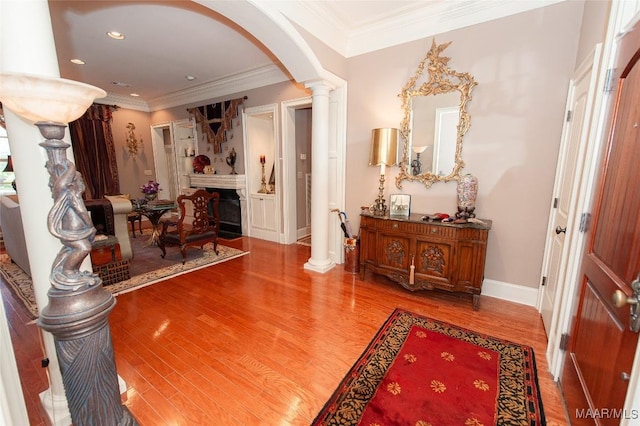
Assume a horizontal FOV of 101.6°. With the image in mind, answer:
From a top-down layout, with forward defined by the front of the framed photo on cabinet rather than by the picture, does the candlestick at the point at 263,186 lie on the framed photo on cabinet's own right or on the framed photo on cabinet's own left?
on the framed photo on cabinet's own right

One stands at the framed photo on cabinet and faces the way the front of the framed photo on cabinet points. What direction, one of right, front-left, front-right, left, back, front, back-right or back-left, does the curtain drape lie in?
right

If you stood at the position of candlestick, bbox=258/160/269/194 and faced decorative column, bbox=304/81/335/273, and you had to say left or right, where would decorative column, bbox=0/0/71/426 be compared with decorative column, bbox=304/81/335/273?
right

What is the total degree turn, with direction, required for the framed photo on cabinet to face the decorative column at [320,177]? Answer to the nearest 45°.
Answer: approximately 90° to its right

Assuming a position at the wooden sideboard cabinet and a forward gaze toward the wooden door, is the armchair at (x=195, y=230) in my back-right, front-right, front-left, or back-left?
back-right

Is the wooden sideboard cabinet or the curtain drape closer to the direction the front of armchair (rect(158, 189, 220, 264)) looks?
the curtain drape

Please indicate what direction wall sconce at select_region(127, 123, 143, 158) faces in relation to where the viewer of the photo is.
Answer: facing the viewer and to the right of the viewer

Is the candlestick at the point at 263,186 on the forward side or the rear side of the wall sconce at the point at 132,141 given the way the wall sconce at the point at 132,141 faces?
on the forward side

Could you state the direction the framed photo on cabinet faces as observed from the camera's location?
facing the viewer
